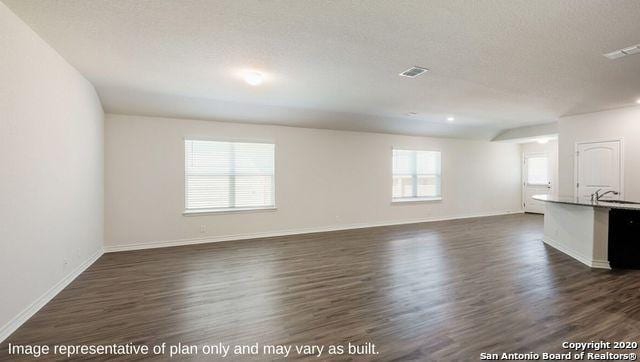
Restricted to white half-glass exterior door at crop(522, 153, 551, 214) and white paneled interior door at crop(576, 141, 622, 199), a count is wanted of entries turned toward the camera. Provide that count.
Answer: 2

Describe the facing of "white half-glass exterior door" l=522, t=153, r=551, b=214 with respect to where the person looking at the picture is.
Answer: facing the viewer

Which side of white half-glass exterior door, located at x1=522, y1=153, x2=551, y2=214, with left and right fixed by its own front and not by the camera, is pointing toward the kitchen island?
front

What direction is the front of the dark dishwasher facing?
toward the camera

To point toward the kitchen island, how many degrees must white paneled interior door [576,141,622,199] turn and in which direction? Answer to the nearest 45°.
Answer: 0° — it already faces it

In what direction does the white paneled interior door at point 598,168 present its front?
toward the camera

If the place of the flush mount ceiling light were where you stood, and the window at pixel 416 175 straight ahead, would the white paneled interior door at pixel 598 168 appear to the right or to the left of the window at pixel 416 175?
right

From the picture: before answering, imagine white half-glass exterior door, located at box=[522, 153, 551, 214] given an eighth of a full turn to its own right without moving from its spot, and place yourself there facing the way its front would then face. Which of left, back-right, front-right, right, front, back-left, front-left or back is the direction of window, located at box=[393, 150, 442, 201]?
front

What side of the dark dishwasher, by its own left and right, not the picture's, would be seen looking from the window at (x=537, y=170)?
back
